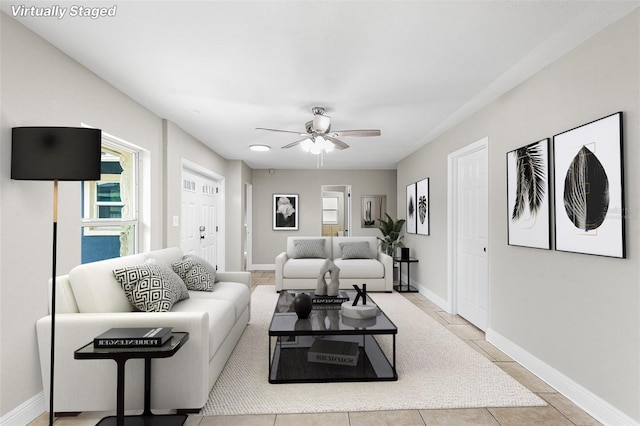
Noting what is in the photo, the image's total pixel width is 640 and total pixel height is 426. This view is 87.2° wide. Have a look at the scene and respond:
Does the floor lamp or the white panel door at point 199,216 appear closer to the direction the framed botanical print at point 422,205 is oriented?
the white panel door

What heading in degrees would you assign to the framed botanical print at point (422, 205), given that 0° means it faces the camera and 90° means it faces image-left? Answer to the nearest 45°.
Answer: approximately 90°

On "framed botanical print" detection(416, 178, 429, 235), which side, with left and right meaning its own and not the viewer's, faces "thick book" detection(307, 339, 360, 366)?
left

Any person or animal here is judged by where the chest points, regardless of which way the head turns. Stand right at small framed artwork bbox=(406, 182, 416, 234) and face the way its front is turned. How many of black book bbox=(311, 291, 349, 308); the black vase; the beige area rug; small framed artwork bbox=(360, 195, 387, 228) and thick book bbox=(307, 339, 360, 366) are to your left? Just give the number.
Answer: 4

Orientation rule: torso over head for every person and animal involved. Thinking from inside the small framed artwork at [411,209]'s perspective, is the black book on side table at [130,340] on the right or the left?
on its left

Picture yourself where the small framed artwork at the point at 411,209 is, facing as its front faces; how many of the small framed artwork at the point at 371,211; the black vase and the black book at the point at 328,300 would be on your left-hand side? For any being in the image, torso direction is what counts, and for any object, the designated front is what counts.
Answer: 2

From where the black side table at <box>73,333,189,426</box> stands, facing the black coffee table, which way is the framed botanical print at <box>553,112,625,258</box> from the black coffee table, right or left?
right
